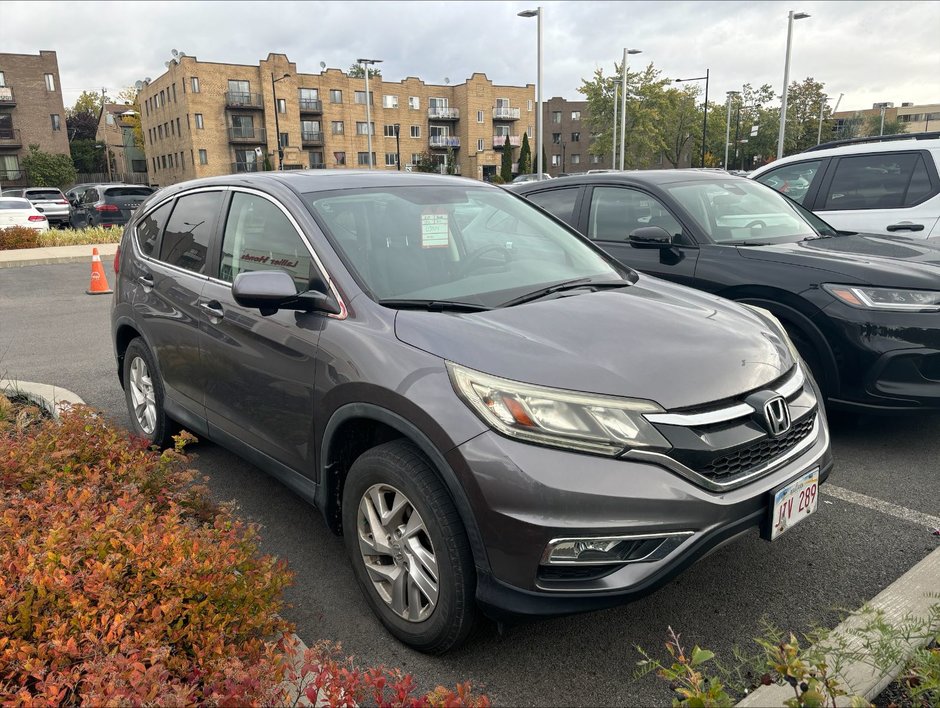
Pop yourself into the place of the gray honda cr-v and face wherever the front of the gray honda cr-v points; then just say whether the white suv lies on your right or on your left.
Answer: on your left

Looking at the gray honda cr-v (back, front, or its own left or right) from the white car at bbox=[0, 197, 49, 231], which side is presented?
back

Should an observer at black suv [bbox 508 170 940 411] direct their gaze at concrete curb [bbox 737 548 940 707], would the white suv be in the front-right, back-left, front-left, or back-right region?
back-left

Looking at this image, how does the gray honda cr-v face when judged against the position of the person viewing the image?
facing the viewer and to the right of the viewer

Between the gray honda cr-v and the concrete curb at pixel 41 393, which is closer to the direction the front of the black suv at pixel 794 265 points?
the gray honda cr-v

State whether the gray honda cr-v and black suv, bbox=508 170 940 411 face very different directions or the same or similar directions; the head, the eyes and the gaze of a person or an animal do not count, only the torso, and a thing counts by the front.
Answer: same or similar directions

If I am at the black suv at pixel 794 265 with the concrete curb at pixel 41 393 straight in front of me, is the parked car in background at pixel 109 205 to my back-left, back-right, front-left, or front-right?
front-right

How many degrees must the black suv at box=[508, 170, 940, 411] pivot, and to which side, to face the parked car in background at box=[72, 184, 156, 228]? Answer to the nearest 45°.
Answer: approximately 180°

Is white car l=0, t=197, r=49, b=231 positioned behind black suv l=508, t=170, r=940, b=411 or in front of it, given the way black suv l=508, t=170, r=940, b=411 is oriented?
behind

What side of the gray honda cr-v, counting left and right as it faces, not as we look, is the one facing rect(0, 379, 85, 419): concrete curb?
back

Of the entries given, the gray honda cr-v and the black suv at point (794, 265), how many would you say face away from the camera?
0

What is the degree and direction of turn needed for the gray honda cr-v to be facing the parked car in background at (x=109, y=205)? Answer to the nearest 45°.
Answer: approximately 180°
